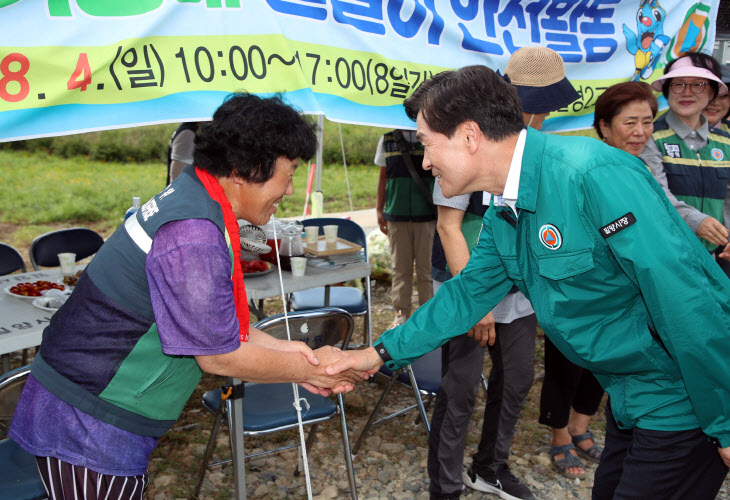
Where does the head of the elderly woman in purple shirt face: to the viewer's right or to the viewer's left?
to the viewer's right

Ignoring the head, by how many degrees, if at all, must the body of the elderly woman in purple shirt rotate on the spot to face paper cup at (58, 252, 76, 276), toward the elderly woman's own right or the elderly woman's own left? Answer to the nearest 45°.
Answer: approximately 90° to the elderly woman's own left

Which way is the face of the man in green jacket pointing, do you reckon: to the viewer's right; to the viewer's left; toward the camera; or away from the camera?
to the viewer's left

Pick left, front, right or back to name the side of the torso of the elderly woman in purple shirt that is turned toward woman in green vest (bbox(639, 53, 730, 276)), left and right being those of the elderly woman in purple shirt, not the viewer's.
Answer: front

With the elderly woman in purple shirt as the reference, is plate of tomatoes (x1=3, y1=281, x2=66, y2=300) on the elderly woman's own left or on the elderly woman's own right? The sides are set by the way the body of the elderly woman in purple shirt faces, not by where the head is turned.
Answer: on the elderly woman's own left

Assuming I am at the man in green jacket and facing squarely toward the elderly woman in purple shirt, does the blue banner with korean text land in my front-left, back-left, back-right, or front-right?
front-right

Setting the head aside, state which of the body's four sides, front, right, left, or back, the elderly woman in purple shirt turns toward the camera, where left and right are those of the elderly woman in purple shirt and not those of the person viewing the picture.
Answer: right

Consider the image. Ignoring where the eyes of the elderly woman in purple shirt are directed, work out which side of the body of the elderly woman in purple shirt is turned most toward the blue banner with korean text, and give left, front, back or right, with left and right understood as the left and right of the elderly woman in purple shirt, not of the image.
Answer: left

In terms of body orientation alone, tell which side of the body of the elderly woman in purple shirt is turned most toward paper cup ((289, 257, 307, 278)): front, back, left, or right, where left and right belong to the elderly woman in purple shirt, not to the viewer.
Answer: left

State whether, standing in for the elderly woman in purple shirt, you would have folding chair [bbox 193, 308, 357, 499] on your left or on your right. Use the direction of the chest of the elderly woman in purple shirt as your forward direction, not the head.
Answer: on your left

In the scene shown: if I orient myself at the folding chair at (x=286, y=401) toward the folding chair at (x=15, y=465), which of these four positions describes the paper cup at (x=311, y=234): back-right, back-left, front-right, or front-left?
back-right

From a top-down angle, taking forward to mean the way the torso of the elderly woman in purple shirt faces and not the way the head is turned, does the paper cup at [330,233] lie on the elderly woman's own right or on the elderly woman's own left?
on the elderly woman's own left

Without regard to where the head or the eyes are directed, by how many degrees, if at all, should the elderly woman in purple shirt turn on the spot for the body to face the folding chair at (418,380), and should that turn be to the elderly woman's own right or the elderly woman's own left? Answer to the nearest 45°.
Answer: approximately 45° to the elderly woman's own left

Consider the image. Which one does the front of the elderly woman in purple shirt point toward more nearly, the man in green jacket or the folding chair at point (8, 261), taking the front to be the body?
the man in green jacket

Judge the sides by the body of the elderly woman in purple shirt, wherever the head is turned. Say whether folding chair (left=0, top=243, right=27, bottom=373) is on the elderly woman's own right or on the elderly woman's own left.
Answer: on the elderly woman's own left
